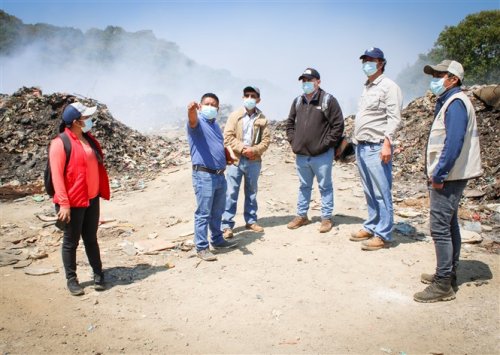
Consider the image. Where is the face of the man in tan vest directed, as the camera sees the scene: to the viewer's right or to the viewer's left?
to the viewer's left

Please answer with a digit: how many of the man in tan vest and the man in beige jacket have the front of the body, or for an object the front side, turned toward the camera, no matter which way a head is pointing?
1

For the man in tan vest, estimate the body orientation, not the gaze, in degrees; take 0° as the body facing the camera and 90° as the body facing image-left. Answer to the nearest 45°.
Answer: approximately 90°

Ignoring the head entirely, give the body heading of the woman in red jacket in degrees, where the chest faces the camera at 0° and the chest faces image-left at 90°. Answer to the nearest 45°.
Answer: approximately 315°

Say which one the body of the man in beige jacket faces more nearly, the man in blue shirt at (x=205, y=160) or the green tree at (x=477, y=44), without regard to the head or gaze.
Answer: the man in blue shirt

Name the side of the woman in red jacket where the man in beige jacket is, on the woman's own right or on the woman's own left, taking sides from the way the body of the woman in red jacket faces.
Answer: on the woman's own left
